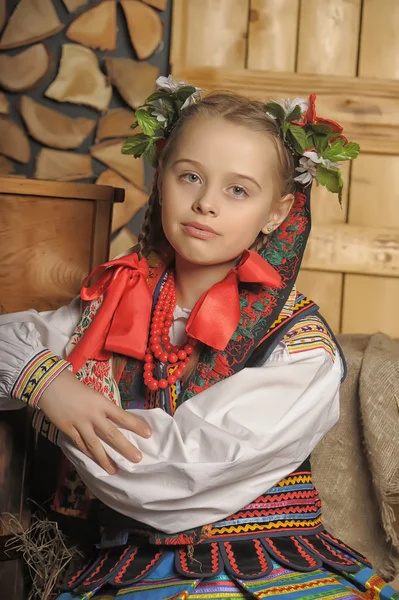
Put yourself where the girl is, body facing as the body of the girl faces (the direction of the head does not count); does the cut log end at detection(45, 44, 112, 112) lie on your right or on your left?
on your right

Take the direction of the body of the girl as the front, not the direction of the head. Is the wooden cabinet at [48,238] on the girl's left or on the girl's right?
on the girl's right

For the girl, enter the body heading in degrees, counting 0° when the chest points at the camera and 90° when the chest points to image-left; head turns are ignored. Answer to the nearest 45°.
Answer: approximately 45°
